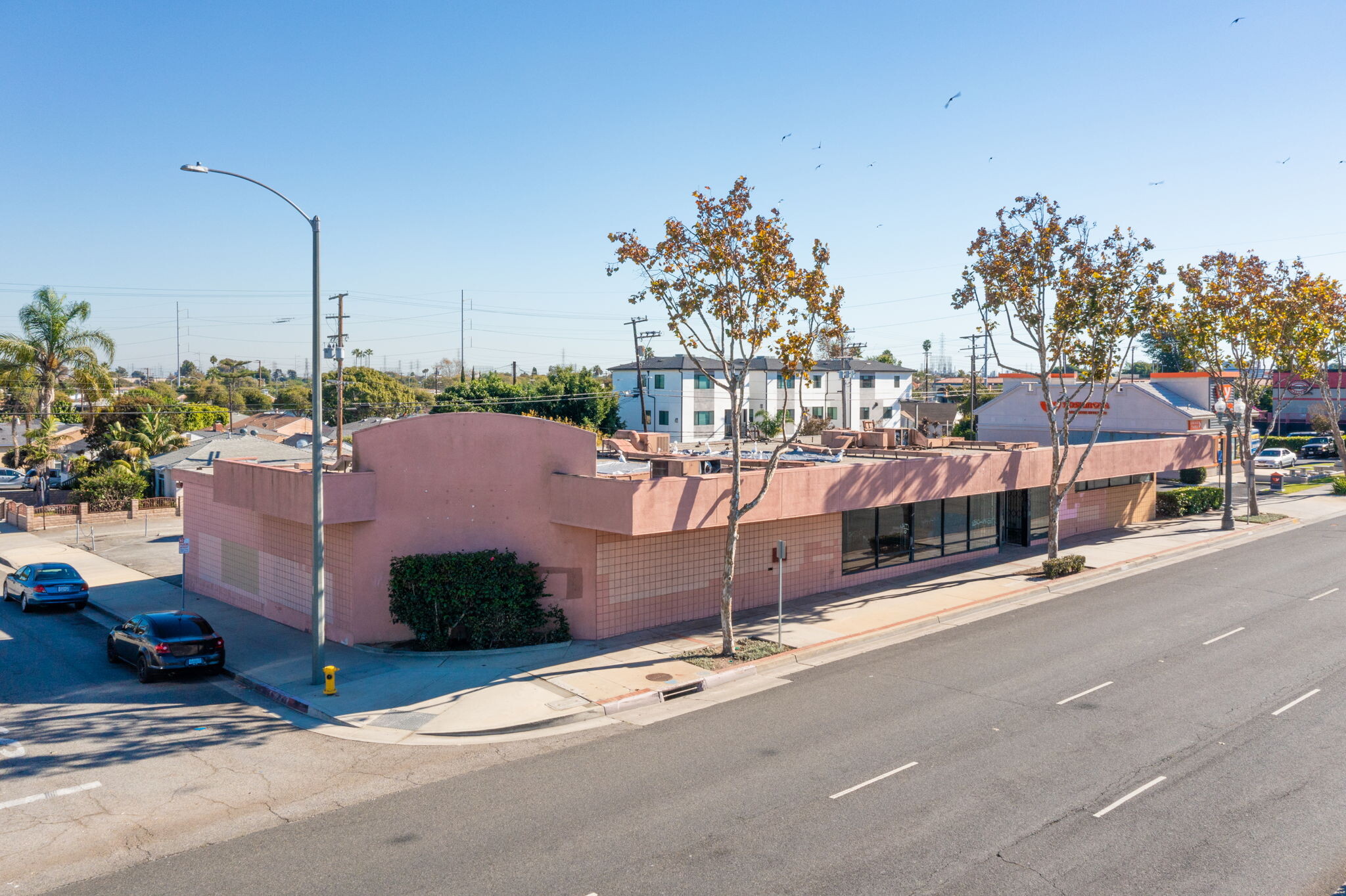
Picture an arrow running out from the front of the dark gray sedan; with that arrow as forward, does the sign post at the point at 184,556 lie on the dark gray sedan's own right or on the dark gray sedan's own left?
on the dark gray sedan's own right

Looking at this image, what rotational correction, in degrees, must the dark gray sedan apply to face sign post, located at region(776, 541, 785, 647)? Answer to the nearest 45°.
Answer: approximately 135° to its right

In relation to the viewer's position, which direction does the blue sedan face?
facing away from the viewer and to the left of the viewer

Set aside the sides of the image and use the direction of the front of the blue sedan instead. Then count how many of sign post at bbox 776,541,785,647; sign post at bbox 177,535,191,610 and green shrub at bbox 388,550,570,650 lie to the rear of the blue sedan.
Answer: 3

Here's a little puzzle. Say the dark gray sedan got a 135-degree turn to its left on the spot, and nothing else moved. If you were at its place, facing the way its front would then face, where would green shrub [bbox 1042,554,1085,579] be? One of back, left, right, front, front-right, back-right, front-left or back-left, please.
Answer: left

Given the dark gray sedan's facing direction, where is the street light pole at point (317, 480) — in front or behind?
behind

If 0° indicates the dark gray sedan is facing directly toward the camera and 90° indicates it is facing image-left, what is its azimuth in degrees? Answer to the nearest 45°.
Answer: approximately 135°

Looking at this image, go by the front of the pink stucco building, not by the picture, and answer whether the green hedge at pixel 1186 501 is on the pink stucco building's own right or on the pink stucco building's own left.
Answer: on the pink stucco building's own left

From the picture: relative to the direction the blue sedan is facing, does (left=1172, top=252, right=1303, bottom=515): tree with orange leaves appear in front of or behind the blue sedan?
behind
